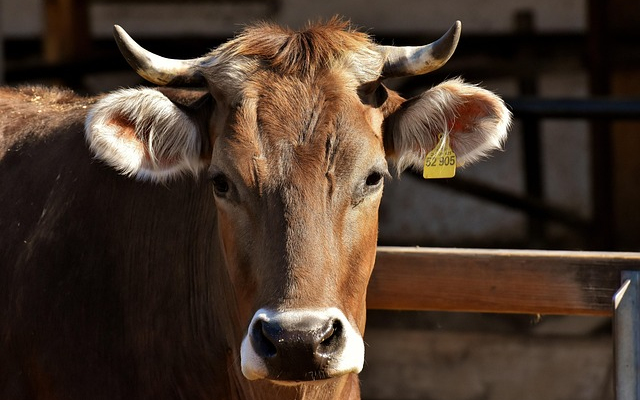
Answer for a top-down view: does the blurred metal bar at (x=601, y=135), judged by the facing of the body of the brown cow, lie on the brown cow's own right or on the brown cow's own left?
on the brown cow's own left

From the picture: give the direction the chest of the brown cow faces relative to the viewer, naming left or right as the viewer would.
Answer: facing the viewer and to the right of the viewer

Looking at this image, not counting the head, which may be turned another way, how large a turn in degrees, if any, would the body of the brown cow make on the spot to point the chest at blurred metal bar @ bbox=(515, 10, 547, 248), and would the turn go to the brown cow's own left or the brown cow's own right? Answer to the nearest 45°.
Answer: approximately 90° to the brown cow's own left

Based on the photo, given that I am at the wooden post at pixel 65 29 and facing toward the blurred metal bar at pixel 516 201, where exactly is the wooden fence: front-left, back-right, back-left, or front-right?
front-right

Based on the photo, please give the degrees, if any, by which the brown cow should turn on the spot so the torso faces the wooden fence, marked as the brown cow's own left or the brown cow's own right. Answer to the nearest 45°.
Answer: approximately 45° to the brown cow's own left

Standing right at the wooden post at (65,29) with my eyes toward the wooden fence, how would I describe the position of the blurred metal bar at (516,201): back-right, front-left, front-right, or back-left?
front-left

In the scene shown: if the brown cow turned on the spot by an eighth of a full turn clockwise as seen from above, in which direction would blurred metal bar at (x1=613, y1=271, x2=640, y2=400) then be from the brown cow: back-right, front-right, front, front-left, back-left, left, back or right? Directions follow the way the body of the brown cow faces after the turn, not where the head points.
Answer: left

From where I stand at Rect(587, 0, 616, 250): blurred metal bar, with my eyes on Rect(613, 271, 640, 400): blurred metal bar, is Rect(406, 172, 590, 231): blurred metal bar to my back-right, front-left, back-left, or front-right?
front-right

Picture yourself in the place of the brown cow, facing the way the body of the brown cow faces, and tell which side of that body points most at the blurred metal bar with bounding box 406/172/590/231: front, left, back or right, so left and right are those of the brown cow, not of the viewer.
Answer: left

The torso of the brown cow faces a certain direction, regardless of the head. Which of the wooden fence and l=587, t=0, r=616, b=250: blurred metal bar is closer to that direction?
the wooden fence
